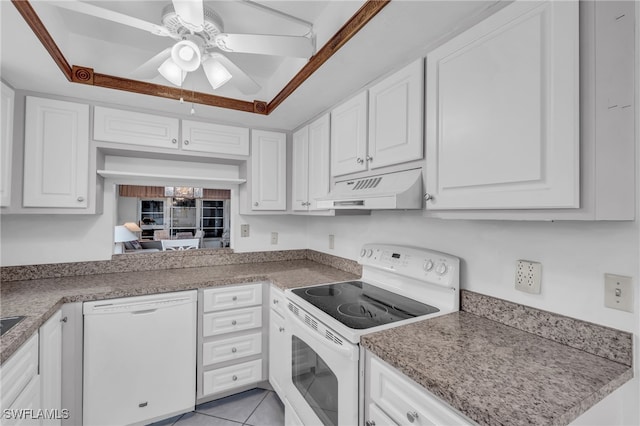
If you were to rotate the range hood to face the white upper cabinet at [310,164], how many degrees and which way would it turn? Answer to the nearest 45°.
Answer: approximately 90° to its right

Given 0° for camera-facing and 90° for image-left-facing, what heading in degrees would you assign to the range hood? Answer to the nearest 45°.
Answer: approximately 45°

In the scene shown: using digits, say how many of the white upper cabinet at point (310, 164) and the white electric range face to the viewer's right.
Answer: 0

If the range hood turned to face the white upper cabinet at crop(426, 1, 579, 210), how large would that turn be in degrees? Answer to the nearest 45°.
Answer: approximately 90° to its left

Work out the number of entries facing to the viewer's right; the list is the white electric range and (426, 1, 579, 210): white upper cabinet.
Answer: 0

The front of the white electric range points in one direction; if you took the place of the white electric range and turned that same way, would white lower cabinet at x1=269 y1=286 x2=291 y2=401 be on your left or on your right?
on your right

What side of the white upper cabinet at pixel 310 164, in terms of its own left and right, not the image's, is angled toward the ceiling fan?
front
